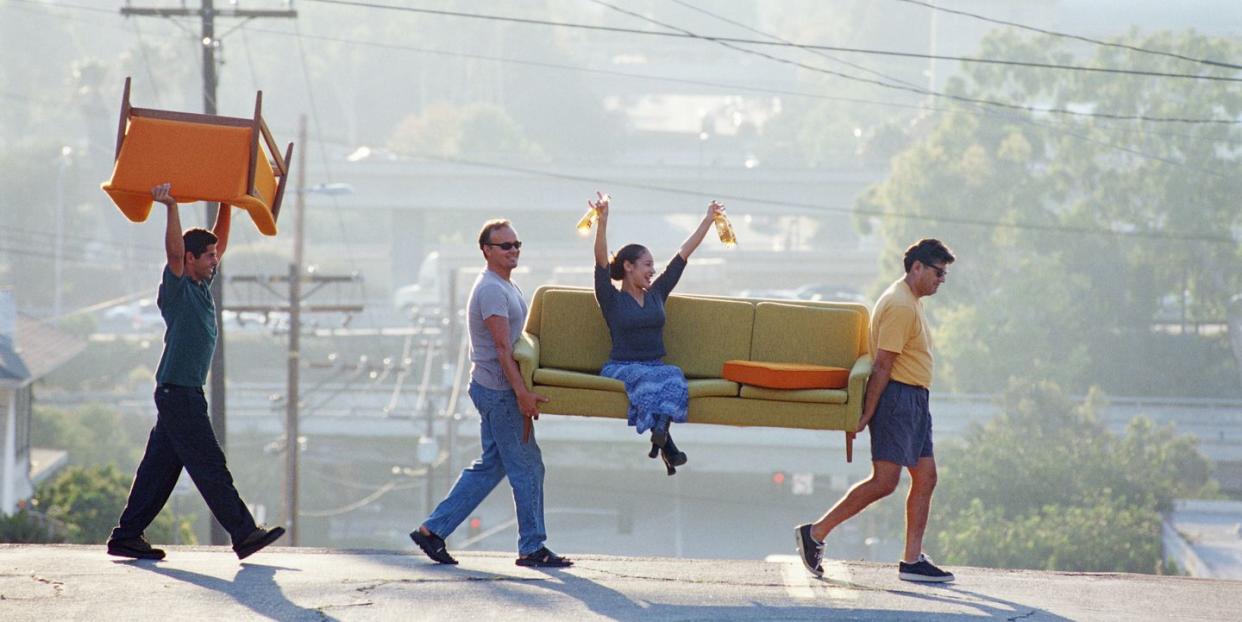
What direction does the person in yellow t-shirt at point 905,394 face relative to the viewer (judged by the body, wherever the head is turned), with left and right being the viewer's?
facing to the right of the viewer

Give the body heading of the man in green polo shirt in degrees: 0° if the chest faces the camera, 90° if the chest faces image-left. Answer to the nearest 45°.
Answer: approximately 270°

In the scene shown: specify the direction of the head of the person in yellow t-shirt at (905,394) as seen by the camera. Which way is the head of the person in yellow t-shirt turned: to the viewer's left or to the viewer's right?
to the viewer's right

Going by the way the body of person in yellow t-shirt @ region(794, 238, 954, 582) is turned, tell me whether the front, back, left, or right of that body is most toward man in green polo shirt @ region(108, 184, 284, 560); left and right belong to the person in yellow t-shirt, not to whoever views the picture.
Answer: back

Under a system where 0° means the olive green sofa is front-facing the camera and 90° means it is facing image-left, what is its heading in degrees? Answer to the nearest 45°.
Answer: approximately 0°

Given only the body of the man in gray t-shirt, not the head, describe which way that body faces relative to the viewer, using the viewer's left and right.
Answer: facing to the right of the viewer

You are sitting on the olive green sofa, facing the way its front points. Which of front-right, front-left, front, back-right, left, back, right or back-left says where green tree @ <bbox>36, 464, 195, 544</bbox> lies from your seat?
back-right

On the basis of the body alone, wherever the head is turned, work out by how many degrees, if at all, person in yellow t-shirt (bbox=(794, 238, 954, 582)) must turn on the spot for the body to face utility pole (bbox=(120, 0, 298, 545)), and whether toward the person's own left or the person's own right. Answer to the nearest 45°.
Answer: approximately 135° to the person's own left
